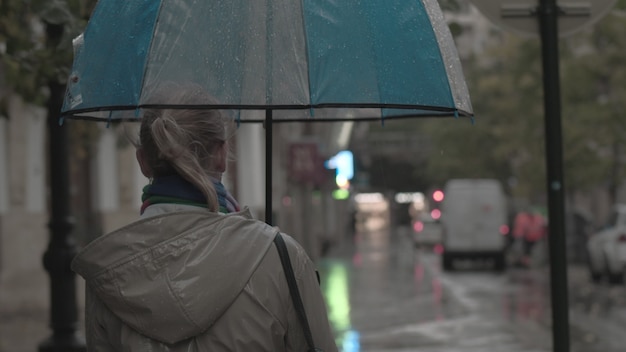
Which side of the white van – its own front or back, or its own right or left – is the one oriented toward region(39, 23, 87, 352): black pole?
back

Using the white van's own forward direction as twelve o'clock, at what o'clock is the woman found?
The woman is roughly at 6 o'clock from the white van.

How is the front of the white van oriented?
away from the camera

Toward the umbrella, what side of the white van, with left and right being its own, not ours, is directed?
back

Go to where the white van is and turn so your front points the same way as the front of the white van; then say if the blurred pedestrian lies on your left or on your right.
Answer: on your right

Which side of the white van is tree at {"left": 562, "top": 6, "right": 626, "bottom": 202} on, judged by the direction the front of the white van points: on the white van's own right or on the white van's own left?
on the white van's own right

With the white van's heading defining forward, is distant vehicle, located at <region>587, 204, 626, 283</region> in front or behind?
behind

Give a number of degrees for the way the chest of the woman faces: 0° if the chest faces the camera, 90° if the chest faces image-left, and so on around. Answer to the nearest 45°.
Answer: approximately 180°
